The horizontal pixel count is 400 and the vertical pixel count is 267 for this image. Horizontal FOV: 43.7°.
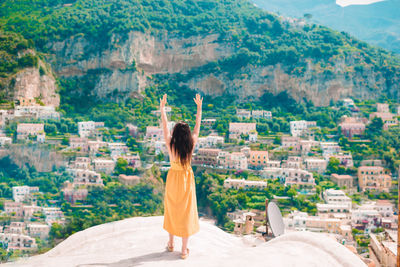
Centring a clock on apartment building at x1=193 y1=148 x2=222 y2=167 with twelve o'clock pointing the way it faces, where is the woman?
The woman is roughly at 12 o'clock from the apartment building.

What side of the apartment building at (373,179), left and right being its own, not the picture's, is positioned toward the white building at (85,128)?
right

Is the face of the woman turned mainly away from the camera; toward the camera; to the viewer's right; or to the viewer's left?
away from the camera

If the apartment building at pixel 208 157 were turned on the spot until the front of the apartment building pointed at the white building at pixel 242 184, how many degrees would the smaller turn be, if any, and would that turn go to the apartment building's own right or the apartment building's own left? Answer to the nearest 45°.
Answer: approximately 45° to the apartment building's own left

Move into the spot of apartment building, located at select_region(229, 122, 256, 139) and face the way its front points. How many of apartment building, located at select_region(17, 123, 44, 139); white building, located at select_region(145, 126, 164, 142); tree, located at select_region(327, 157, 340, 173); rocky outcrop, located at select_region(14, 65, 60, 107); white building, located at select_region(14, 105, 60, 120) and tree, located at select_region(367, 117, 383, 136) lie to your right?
4

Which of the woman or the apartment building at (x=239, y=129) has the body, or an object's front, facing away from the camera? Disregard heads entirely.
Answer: the woman

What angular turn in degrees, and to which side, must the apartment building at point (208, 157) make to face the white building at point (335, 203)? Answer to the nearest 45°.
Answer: approximately 45° to its left

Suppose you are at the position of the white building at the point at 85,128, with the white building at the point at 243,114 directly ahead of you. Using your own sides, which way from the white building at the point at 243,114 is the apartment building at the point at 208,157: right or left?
right

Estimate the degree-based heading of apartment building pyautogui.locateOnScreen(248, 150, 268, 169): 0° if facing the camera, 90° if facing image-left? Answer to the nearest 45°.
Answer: approximately 0°

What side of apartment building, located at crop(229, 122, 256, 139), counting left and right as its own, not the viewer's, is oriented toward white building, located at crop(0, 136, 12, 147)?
right

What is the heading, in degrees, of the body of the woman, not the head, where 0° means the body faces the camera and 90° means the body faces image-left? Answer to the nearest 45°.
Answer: approximately 180°
